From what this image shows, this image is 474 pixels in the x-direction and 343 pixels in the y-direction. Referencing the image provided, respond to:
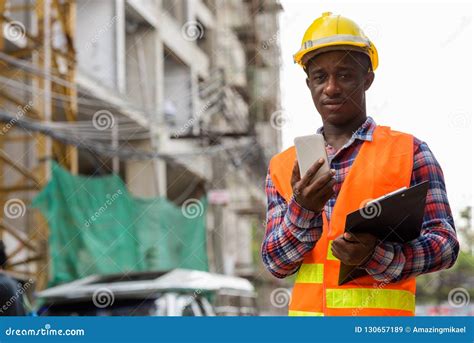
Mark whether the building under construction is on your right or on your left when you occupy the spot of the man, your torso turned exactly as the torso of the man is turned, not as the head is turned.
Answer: on your right

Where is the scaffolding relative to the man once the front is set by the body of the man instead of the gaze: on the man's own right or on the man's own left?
on the man's own right

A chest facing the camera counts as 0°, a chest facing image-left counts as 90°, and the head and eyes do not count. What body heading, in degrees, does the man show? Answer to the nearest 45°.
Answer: approximately 45°
